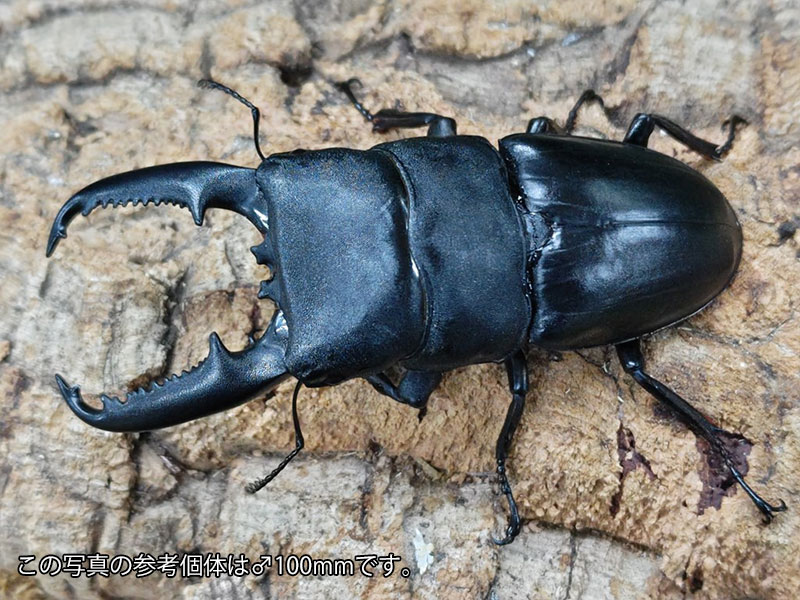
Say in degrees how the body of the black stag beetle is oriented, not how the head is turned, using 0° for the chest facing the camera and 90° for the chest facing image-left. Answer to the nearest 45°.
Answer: approximately 90°
